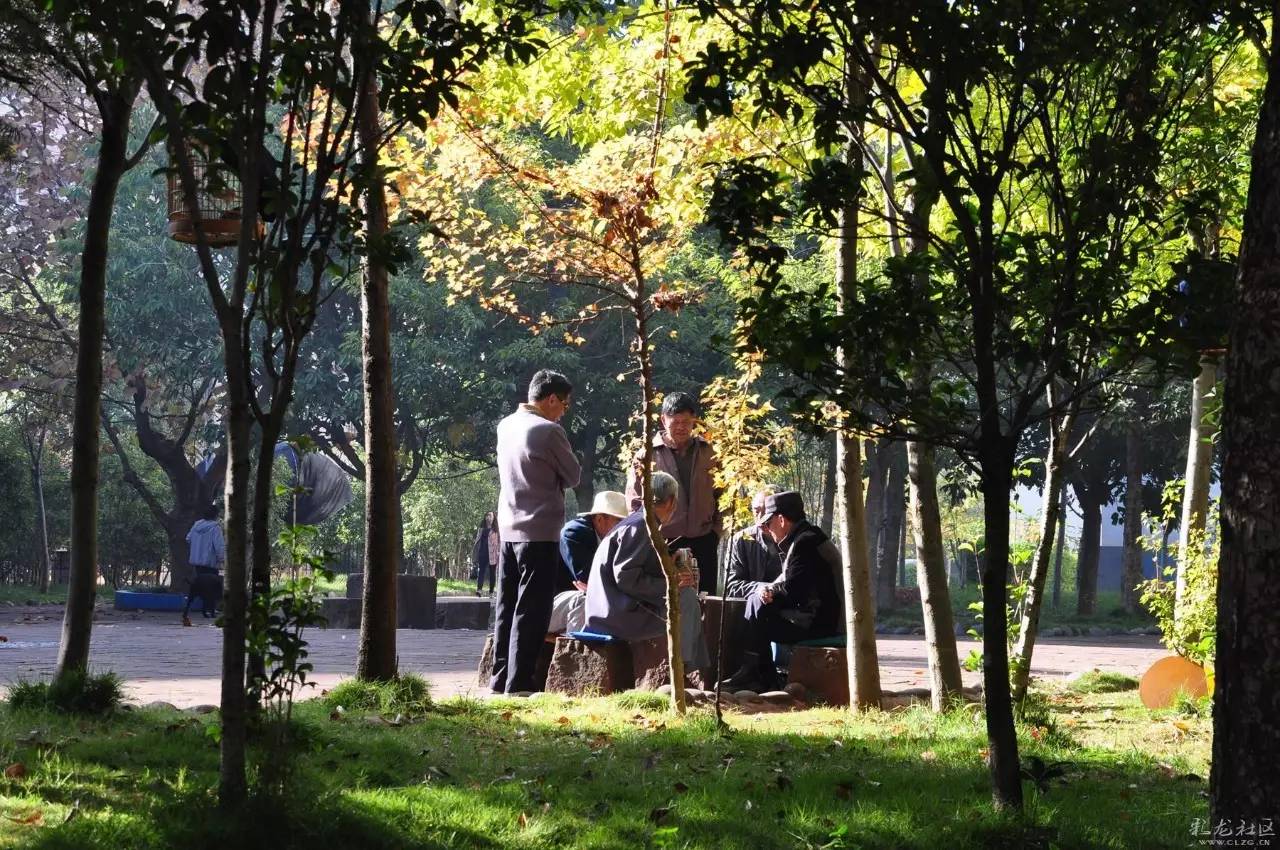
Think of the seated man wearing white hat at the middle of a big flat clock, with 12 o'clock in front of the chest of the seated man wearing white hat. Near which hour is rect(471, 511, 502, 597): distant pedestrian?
The distant pedestrian is roughly at 9 o'clock from the seated man wearing white hat.

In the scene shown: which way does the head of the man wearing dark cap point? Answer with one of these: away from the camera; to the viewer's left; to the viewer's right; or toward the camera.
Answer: to the viewer's left

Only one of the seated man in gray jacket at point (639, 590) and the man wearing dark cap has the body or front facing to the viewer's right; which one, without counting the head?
the seated man in gray jacket

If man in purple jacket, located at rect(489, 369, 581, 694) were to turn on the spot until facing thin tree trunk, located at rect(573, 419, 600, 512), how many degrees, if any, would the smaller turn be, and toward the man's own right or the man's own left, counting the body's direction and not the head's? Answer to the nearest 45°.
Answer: approximately 45° to the man's own left

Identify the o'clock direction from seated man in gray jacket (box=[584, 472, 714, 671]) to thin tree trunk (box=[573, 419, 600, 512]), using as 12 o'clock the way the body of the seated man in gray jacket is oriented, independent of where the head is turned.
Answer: The thin tree trunk is roughly at 9 o'clock from the seated man in gray jacket.

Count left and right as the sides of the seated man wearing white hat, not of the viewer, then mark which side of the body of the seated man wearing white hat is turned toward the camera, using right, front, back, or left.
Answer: right

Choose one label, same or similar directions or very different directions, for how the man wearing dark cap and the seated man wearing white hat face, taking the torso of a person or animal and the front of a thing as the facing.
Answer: very different directions

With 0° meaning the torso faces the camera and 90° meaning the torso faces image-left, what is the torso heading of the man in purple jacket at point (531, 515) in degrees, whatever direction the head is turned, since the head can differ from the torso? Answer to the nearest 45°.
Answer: approximately 225°

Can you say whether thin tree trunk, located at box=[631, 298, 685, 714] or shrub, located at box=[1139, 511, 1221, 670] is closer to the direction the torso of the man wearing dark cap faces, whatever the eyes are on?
the thin tree trunk

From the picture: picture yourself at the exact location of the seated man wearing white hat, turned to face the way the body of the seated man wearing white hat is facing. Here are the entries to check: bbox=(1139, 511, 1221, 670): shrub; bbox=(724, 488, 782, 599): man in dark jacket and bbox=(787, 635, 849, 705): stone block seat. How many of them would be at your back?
0

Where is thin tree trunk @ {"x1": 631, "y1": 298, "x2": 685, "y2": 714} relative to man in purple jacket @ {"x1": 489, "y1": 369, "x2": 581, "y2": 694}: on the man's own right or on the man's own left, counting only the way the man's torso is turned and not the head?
on the man's own right

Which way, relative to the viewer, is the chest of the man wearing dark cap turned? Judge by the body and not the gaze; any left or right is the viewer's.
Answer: facing to the left of the viewer

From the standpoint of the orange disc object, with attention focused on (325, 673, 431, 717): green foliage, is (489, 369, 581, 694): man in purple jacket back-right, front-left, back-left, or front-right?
front-right
